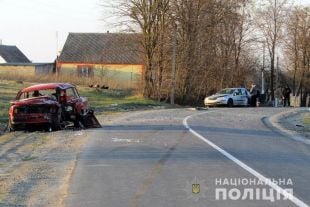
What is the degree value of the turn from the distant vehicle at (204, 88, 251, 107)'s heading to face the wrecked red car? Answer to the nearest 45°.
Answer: approximately 45° to its left

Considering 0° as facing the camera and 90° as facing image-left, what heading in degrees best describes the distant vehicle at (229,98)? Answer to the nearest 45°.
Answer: approximately 45°
